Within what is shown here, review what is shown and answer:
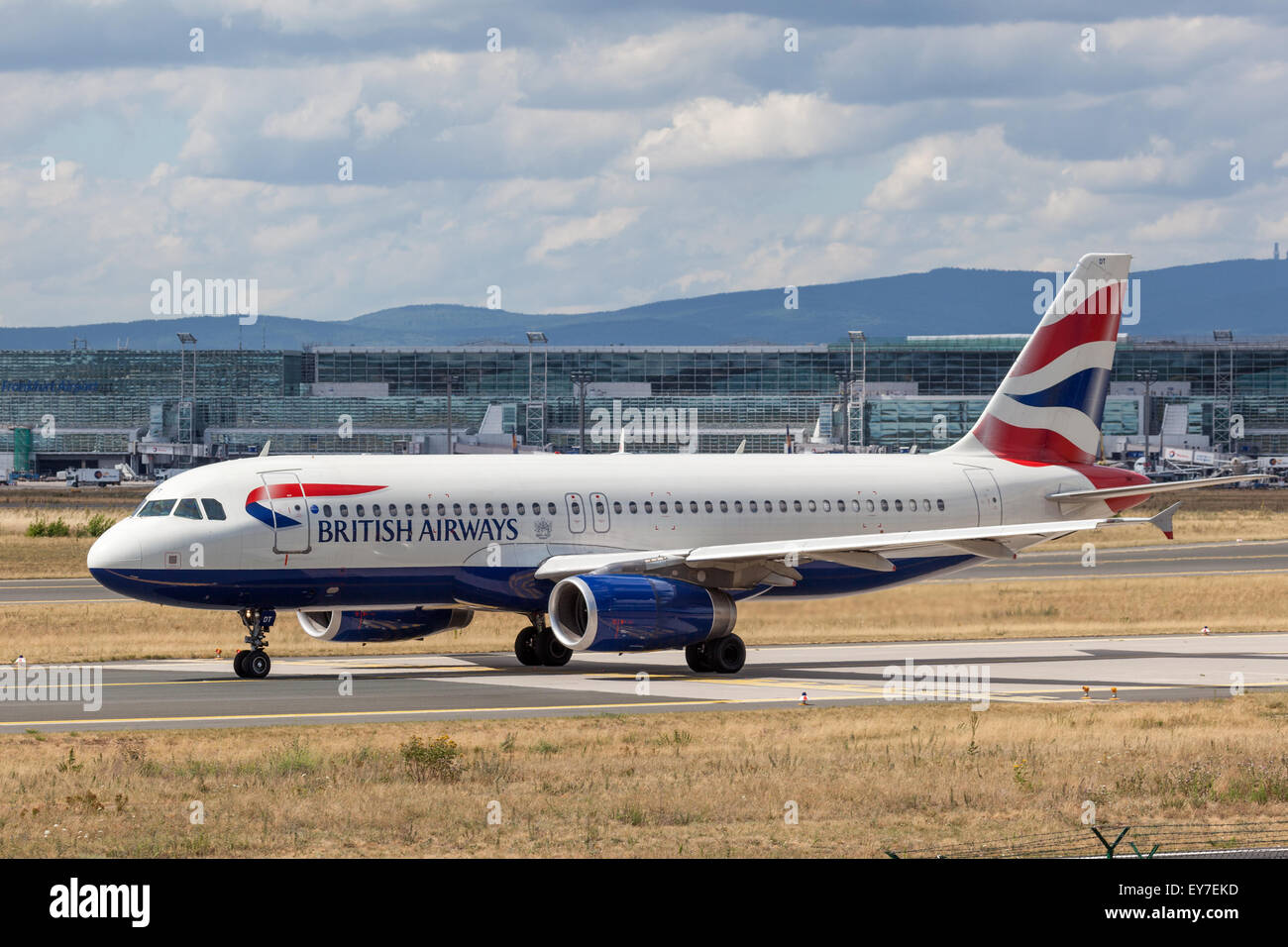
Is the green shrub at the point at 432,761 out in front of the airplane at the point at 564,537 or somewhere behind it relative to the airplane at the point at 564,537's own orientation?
in front

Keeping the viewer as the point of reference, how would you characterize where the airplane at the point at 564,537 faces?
facing the viewer and to the left of the viewer
